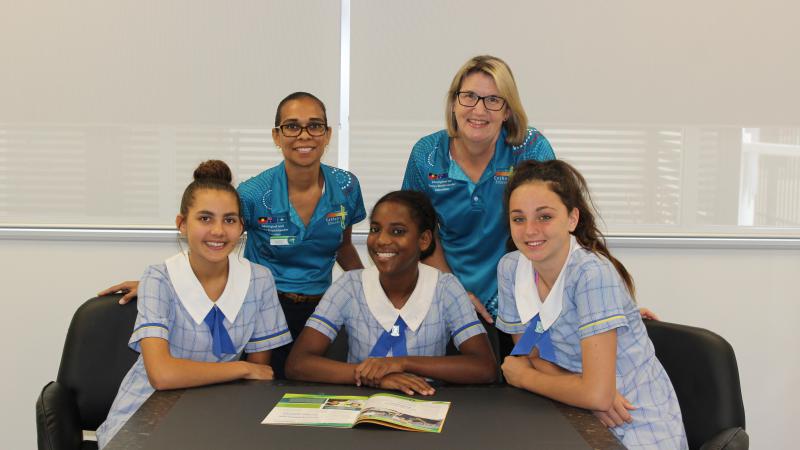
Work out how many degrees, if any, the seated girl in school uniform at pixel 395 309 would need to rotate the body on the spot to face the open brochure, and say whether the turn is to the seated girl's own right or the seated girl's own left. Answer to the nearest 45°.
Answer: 0° — they already face it

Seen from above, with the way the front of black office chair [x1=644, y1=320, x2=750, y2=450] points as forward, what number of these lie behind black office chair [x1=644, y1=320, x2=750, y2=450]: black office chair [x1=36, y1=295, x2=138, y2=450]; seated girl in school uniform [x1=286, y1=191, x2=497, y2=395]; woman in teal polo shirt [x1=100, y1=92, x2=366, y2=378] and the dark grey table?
0

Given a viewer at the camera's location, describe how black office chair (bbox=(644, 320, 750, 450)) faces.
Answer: facing the viewer and to the left of the viewer

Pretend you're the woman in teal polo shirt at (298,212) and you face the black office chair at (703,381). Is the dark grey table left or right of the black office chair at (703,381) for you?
right

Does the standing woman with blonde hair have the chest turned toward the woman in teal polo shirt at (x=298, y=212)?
no

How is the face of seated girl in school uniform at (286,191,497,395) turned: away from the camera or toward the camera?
toward the camera

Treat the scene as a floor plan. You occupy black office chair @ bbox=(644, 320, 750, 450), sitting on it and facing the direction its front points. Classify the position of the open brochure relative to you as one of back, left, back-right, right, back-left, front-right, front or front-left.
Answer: front

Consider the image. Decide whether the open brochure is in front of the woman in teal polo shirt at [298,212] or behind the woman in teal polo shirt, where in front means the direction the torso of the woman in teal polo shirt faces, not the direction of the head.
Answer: in front

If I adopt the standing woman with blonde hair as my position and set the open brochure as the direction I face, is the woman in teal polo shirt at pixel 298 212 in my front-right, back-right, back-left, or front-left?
front-right

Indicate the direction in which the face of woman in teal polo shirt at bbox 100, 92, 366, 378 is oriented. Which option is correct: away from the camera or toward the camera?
toward the camera

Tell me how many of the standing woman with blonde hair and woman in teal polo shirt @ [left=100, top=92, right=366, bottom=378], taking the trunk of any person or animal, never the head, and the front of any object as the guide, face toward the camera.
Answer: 2

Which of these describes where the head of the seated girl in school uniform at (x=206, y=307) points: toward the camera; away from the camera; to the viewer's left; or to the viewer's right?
toward the camera

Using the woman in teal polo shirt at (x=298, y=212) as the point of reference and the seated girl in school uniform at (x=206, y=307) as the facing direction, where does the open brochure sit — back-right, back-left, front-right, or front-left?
front-left

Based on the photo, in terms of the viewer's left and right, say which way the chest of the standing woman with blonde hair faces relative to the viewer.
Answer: facing the viewer

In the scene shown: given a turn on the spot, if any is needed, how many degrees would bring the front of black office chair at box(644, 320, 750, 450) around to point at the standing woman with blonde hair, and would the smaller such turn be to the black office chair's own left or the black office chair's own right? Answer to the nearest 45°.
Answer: approximately 90° to the black office chair's own right

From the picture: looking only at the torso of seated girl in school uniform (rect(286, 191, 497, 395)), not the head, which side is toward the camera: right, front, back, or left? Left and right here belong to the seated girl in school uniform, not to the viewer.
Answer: front

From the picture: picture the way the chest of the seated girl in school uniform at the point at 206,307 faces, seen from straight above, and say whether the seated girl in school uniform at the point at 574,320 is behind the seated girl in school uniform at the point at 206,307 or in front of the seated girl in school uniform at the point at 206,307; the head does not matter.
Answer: in front
